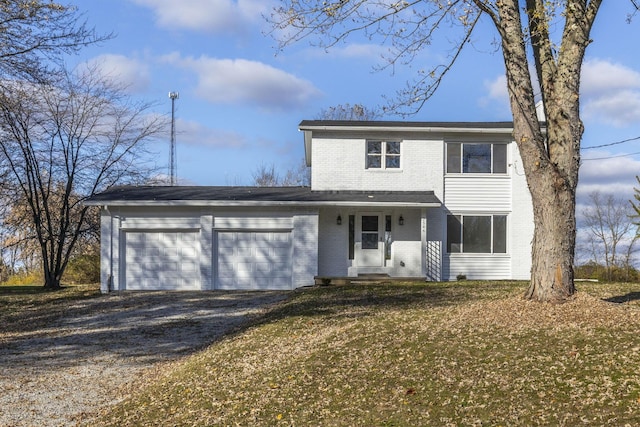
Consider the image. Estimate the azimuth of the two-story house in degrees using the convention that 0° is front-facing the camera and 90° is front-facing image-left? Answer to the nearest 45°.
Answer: approximately 0°
